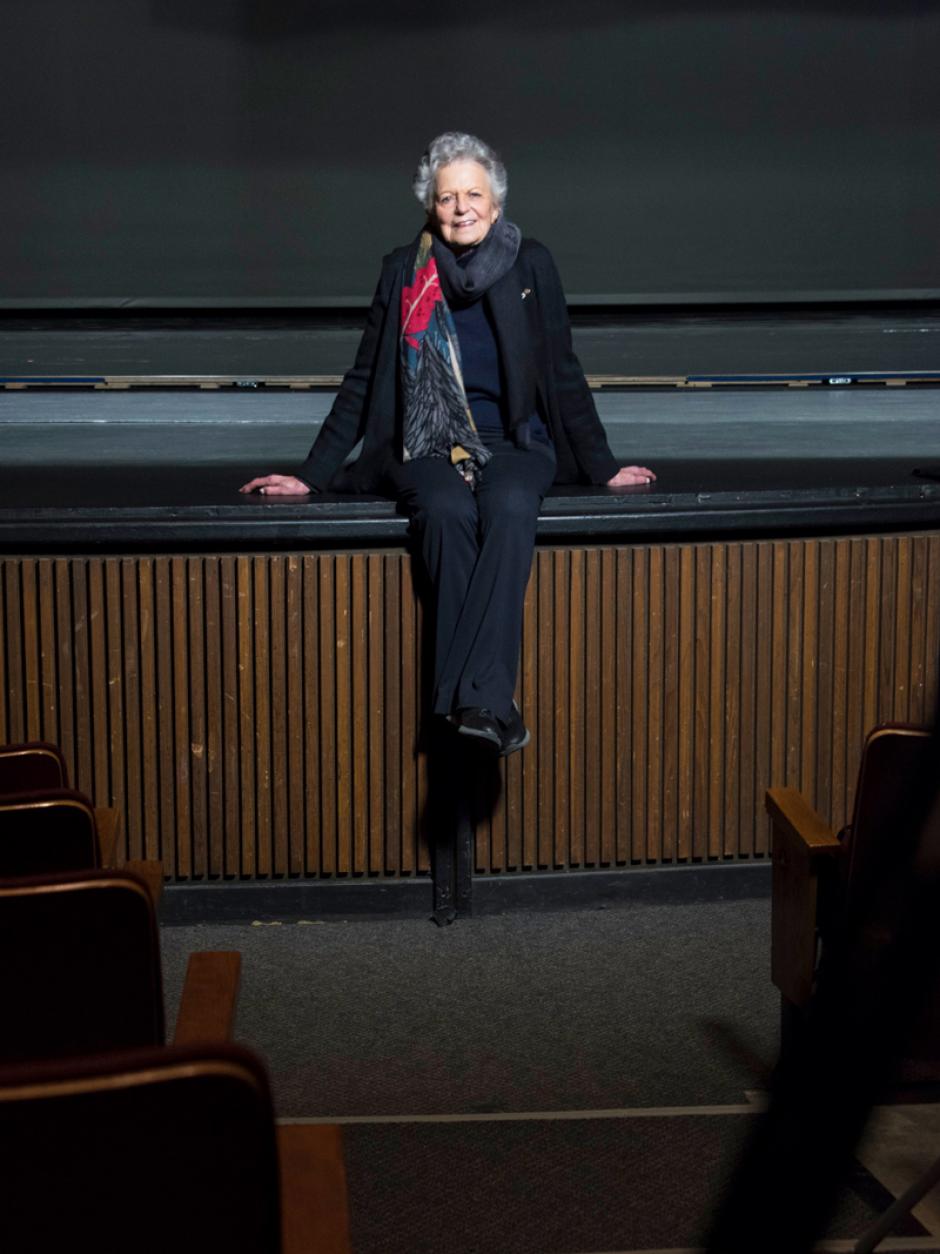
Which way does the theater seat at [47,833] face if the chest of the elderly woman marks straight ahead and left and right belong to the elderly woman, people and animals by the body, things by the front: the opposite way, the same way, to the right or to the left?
the opposite way

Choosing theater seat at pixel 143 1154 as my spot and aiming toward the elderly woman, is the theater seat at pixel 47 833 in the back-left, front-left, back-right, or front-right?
front-left

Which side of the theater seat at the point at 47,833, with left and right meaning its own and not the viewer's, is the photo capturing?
back

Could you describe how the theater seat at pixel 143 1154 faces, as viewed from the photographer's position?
facing away from the viewer

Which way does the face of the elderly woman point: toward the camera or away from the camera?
toward the camera

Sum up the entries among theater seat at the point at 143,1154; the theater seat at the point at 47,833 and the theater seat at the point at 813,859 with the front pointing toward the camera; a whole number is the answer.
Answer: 0

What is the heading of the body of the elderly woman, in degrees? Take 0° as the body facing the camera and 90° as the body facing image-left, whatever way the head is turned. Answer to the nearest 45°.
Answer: approximately 0°

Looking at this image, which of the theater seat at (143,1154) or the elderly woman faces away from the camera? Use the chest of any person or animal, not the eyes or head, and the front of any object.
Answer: the theater seat

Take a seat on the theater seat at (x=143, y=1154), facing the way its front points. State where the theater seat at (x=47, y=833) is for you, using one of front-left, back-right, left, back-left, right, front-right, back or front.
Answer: front

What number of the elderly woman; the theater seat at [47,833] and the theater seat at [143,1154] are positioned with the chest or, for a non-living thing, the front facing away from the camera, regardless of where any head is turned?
2

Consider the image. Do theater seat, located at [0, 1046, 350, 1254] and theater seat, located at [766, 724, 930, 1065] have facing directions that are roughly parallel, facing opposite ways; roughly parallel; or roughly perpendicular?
roughly parallel

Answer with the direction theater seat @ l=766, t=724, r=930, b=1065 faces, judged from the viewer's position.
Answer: facing away from the viewer and to the left of the viewer

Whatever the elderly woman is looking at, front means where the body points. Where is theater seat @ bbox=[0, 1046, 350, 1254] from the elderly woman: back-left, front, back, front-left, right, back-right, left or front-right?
front

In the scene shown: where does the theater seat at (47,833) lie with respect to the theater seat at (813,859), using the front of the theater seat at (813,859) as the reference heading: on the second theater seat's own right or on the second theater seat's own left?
on the second theater seat's own left

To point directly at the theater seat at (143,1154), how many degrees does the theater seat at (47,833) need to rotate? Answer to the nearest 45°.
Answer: approximately 180°

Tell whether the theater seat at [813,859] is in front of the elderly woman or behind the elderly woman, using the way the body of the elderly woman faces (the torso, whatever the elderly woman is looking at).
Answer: in front

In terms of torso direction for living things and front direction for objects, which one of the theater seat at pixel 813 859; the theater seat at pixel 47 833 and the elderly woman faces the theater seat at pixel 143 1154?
the elderly woman
